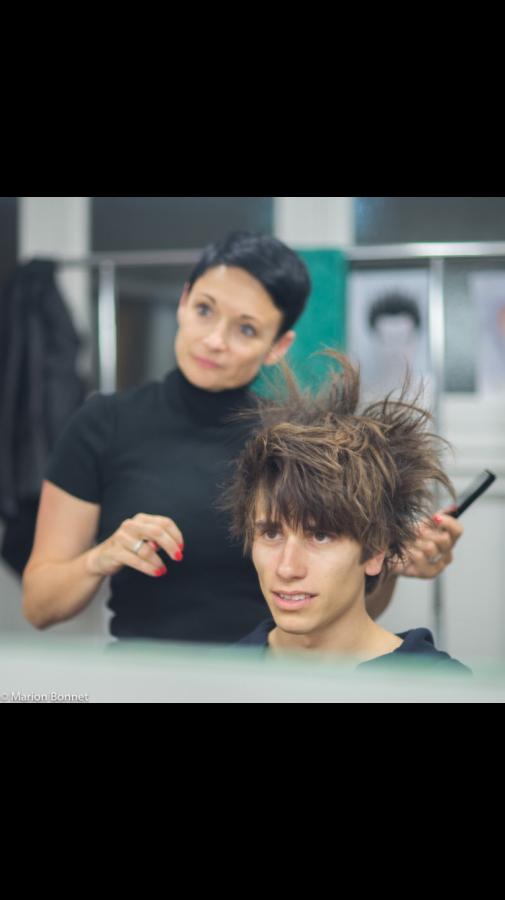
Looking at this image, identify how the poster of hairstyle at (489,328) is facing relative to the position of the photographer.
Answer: facing the viewer

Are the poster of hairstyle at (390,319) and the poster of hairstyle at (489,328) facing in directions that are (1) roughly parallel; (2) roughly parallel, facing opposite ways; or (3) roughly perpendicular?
roughly parallel

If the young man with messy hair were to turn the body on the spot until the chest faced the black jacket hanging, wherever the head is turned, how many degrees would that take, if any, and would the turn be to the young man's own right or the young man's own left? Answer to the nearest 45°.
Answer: approximately 90° to the young man's own right

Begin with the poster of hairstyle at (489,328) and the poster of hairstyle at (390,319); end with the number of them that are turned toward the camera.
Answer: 2

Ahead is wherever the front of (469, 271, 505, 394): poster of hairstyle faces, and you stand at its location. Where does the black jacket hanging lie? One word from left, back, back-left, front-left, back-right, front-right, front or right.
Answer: right

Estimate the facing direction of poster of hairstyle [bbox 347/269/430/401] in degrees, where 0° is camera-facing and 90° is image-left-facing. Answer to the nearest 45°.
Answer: approximately 0°

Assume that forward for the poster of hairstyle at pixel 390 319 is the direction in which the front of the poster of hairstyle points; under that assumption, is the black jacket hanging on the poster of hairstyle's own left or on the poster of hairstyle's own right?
on the poster of hairstyle's own right

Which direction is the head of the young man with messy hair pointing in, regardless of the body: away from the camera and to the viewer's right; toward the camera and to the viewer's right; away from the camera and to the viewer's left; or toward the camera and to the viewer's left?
toward the camera and to the viewer's left
